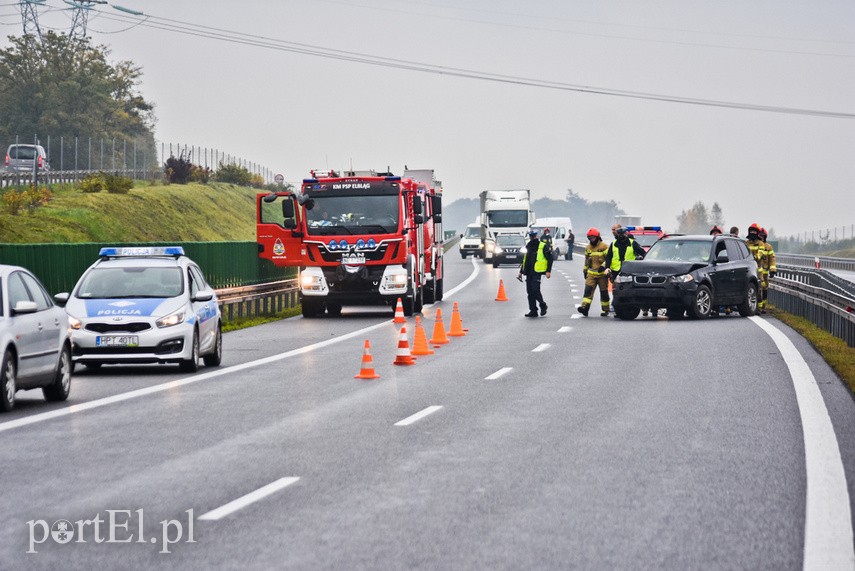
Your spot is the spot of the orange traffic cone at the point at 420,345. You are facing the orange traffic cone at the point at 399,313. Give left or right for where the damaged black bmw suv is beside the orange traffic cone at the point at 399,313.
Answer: right

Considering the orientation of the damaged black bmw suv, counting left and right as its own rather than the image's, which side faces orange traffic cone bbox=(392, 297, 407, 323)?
front

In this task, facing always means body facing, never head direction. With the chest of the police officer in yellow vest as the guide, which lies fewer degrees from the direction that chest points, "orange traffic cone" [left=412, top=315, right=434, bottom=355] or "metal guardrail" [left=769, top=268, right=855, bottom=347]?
the orange traffic cone

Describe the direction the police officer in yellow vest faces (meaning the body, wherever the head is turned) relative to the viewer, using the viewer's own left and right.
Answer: facing the viewer

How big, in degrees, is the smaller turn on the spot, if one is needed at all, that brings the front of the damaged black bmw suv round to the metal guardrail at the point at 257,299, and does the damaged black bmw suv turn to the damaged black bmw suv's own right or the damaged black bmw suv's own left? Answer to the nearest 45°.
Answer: approximately 45° to the damaged black bmw suv's own right

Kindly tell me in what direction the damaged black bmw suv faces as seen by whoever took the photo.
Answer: facing the viewer and to the left of the viewer

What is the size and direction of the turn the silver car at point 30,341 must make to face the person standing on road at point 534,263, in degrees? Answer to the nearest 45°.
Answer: approximately 180°

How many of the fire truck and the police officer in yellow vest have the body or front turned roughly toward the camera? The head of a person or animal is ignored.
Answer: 2

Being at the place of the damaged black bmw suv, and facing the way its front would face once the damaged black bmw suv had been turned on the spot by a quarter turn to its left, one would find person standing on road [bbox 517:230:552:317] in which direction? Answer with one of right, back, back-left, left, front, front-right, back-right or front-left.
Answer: back-right
